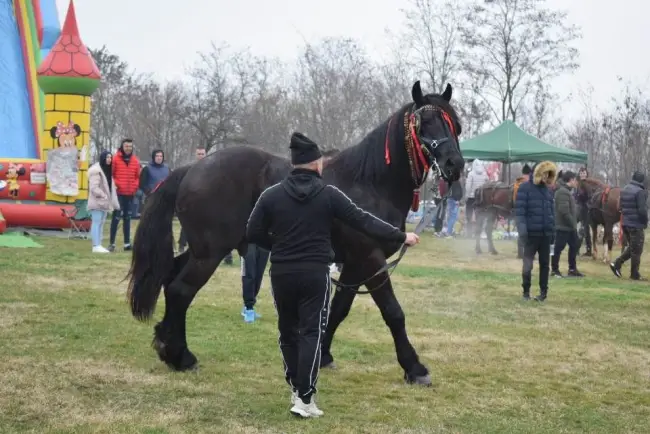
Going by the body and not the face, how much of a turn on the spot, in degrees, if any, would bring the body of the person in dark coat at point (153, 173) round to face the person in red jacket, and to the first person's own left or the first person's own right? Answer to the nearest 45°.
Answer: approximately 135° to the first person's own right

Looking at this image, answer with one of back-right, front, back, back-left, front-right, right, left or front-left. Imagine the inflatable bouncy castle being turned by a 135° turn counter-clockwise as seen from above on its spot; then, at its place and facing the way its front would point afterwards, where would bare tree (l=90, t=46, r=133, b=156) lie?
front-left

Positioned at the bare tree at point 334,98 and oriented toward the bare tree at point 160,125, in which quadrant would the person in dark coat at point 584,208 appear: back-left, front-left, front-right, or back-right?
back-left

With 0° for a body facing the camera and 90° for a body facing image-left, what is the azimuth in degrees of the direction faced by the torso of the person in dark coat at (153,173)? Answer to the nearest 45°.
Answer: approximately 0°

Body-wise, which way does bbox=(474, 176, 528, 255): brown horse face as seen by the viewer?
to the viewer's right

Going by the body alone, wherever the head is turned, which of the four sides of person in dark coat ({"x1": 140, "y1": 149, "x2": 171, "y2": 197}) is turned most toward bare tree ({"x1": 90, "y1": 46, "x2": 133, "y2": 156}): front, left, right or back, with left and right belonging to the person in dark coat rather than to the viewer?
back

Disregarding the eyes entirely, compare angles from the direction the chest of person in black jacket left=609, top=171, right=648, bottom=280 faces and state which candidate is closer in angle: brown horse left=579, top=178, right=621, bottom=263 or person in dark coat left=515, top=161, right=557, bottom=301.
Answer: the brown horse

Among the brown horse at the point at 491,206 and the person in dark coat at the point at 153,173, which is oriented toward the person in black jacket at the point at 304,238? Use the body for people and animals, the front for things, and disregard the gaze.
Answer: the person in dark coat

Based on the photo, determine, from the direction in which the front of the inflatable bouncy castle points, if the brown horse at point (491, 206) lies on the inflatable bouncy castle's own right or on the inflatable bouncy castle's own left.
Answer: on the inflatable bouncy castle's own left

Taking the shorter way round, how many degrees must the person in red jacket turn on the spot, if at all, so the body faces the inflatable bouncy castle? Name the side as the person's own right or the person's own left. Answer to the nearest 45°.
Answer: approximately 135° to the person's own right

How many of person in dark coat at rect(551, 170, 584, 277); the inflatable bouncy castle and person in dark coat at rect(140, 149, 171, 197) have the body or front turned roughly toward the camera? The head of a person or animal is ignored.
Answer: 2

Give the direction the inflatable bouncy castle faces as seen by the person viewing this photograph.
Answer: facing the viewer

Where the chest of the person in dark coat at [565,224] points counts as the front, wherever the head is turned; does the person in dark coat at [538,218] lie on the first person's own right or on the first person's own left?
on the first person's own right
